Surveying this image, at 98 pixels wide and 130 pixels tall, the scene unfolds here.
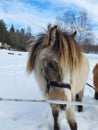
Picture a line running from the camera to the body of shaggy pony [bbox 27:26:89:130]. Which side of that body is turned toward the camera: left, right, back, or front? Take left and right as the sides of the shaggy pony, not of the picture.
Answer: front
